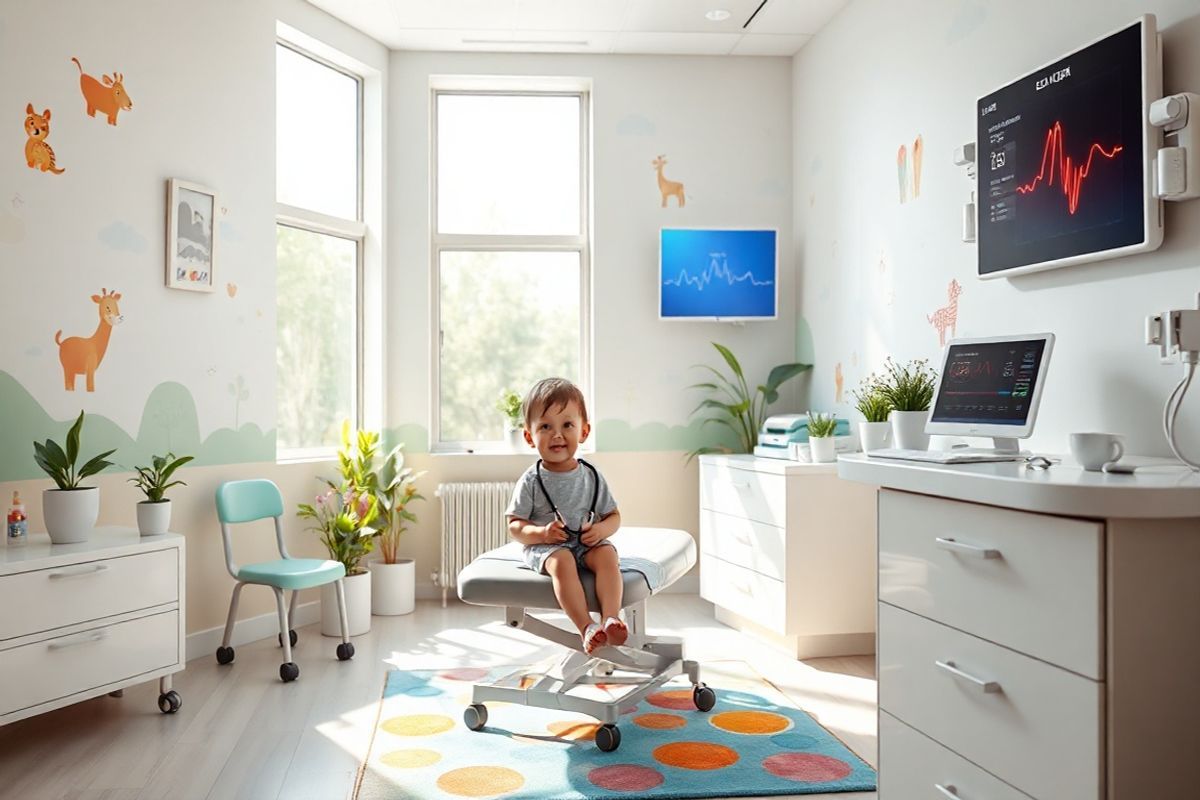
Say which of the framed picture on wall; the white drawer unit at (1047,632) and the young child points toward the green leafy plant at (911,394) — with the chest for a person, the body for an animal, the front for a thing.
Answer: the framed picture on wall

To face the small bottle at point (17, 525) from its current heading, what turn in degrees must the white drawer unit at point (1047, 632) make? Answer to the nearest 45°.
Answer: approximately 45° to its right

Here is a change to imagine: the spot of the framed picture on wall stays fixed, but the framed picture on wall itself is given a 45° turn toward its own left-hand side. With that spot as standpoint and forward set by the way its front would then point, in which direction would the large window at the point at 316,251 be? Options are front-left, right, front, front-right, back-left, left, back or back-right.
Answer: front-left

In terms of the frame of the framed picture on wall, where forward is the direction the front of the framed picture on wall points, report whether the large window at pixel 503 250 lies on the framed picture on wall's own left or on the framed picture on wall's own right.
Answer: on the framed picture on wall's own left

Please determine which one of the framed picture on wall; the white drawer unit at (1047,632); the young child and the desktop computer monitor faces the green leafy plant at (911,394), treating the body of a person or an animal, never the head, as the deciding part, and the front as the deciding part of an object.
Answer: the framed picture on wall

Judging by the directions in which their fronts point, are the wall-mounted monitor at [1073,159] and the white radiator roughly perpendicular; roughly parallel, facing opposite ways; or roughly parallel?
roughly perpendicular

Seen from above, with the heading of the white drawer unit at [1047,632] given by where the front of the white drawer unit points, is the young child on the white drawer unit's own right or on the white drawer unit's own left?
on the white drawer unit's own right

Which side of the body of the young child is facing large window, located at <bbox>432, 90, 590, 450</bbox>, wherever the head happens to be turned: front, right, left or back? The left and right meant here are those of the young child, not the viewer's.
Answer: back

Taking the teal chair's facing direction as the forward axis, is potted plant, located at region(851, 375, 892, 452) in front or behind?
in front

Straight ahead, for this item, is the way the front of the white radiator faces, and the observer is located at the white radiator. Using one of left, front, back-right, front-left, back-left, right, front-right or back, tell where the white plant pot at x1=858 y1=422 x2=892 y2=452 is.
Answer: front-left
